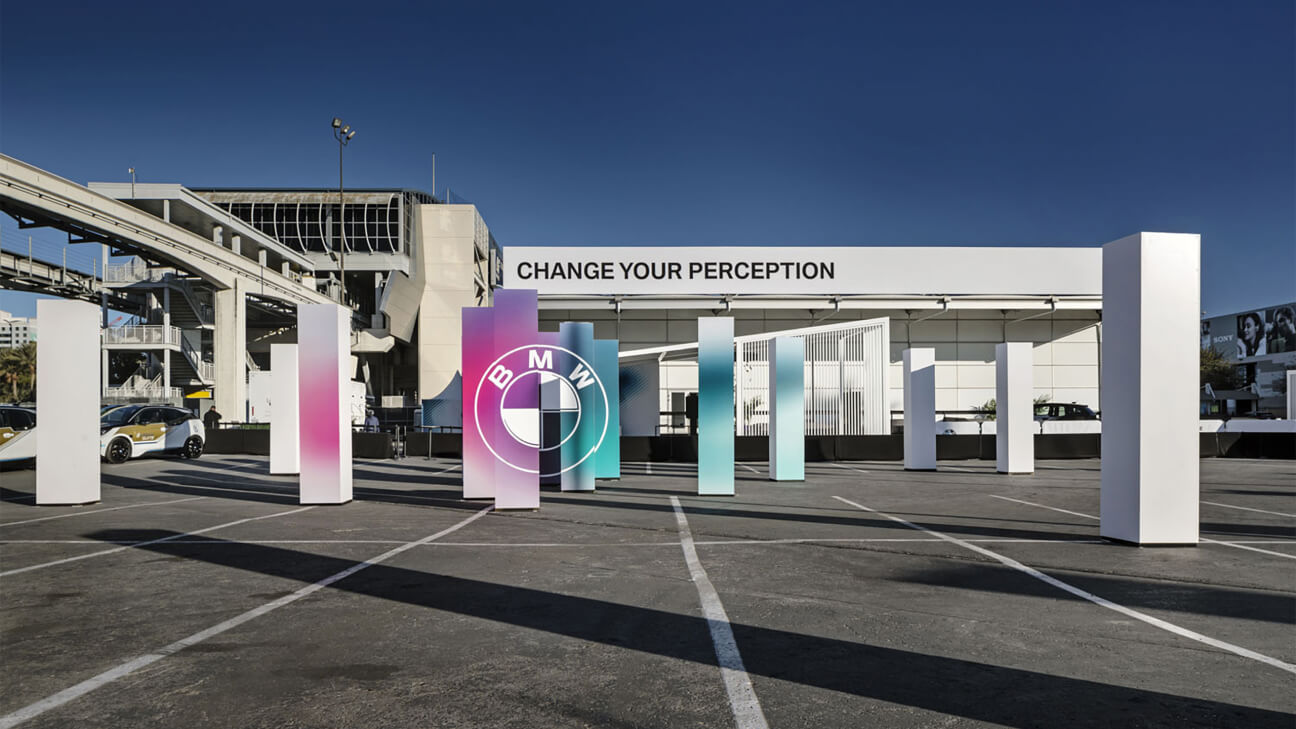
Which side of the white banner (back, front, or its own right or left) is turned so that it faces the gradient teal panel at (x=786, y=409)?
front

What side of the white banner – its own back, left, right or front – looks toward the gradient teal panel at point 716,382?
front

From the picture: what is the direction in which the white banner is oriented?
toward the camera

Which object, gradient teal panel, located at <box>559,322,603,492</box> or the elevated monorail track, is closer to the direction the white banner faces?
the gradient teal panel

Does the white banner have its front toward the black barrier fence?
yes

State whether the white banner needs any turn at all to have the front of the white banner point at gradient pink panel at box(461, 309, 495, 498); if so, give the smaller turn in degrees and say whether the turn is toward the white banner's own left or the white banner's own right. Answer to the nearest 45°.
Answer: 0° — it already faces it
